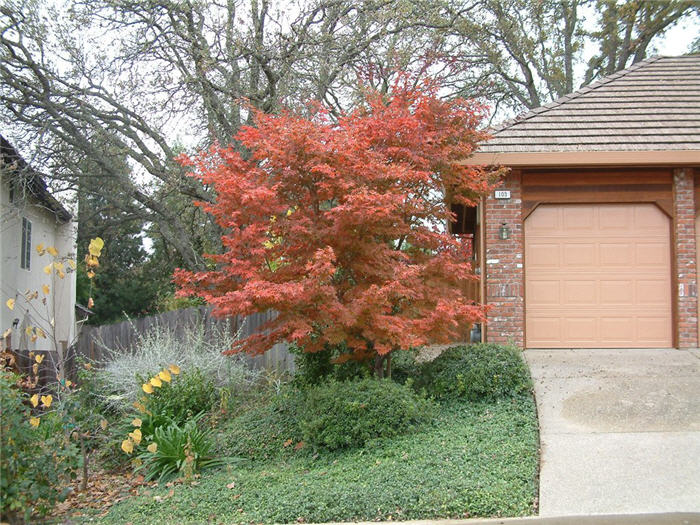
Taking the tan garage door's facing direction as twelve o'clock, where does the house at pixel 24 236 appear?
The house is roughly at 3 o'clock from the tan garage door.

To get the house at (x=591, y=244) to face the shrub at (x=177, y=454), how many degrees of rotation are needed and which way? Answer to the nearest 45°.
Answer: approximately 45° to its right

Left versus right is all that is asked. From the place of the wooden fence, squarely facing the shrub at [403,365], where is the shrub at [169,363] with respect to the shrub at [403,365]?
right

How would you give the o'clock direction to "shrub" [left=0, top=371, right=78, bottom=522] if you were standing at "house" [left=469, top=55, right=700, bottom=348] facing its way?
The shrub is roughly at 1 o'clock from the house.

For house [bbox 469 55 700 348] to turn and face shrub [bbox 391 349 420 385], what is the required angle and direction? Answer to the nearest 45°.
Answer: approximately 45° to its right

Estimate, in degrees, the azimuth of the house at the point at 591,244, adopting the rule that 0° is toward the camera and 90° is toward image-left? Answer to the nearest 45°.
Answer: approximately 0°

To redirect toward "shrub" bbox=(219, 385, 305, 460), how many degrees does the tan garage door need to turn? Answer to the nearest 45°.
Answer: approximately 45° to its right

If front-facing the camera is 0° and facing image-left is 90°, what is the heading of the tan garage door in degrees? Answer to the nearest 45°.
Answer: approximately 0°
